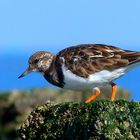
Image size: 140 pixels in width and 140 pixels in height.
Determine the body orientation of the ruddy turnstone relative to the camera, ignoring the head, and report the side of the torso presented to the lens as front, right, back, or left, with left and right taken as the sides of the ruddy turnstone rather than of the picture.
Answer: left
